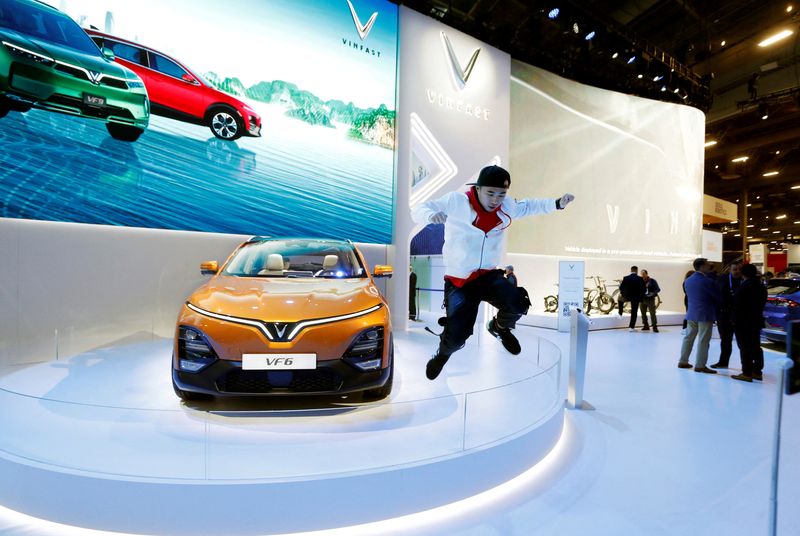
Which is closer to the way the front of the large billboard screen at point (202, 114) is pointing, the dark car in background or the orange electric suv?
the orange electric suv

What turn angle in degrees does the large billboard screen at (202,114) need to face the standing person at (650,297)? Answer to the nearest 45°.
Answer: approximately 135° to its left

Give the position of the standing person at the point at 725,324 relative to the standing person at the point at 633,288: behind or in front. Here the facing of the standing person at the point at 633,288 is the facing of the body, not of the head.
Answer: behind

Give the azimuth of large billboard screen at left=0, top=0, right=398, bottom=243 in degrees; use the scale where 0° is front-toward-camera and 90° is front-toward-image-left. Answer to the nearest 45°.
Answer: approximately 45°

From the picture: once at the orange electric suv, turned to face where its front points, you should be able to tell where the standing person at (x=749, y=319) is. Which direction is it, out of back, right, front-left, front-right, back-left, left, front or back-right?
left

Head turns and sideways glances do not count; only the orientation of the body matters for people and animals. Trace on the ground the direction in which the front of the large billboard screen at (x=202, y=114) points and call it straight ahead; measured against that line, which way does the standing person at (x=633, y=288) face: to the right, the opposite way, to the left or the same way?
the opposite way

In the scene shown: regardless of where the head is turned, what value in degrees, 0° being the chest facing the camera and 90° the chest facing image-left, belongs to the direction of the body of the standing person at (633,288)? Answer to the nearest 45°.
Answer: approximately 180°

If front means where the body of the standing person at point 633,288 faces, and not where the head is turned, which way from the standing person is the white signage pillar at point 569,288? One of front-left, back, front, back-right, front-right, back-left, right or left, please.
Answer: back-left

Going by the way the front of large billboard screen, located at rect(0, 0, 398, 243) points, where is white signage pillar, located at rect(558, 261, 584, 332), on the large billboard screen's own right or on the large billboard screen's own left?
on the large billboard screen's own left

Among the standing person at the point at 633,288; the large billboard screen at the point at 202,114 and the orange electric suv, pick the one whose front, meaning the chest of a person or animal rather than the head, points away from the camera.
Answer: the standing person

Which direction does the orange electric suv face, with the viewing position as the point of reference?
facing the viewer

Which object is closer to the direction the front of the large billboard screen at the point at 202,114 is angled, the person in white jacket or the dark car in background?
the person in white jacket
